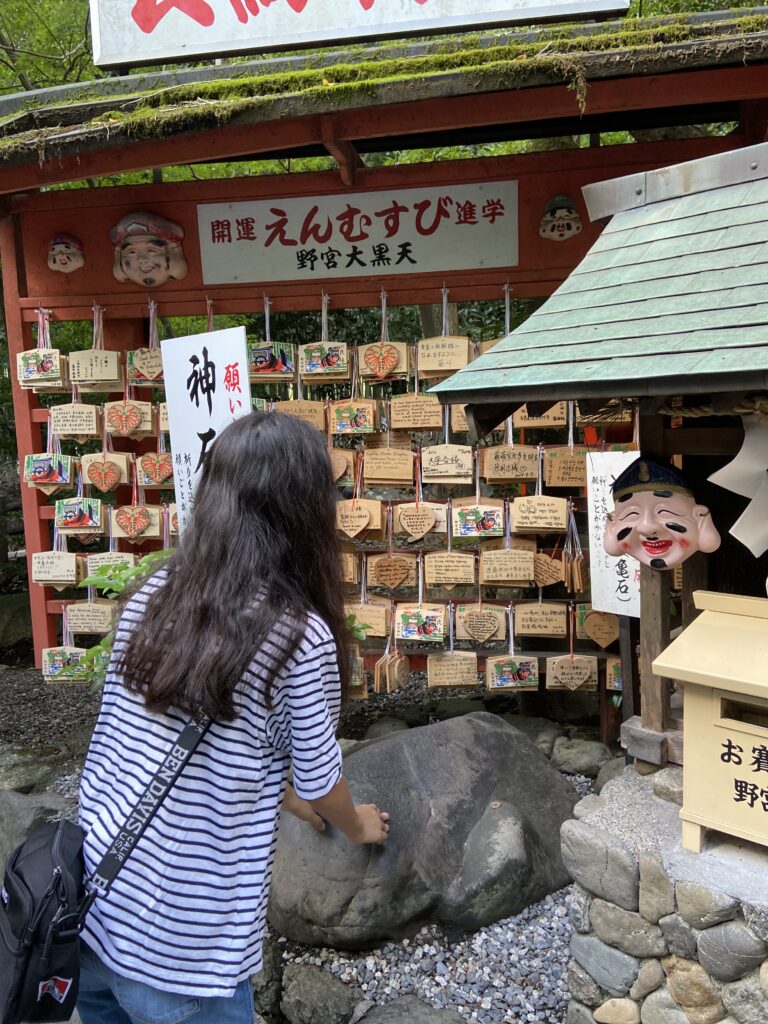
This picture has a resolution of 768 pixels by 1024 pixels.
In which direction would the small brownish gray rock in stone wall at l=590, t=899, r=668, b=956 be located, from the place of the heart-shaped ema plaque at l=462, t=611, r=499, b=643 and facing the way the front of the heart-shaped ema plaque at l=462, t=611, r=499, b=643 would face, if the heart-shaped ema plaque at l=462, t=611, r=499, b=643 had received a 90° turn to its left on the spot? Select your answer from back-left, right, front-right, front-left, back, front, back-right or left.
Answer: right

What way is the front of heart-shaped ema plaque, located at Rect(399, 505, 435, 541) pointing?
toward the camera

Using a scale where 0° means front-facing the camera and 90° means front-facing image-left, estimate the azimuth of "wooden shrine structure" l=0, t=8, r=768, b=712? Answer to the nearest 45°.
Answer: approximately 0°

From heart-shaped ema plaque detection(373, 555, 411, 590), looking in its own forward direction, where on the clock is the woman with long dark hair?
The woman with long dark hair is roughly at 12 o'clock from the heart-shaped ema plaque.

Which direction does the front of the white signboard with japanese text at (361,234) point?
toward the camera

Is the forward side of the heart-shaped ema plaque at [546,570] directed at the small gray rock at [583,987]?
yes

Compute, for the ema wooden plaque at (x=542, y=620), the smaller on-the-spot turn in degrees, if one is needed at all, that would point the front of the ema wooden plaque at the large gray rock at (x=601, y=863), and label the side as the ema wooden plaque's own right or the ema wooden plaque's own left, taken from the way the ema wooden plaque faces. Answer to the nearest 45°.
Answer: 0° — it already faces it

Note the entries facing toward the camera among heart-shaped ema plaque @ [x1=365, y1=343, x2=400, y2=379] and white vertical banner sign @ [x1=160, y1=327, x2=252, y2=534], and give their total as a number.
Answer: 2

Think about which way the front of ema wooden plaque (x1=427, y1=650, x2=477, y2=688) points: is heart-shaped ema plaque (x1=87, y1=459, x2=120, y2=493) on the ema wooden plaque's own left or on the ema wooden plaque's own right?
on the ema wooden plaque's own right

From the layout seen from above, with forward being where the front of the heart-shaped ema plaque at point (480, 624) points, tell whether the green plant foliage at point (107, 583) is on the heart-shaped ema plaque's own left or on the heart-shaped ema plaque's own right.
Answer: on the heart-shaped ema plaque's own right

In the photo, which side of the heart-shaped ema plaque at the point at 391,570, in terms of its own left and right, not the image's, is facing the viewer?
front

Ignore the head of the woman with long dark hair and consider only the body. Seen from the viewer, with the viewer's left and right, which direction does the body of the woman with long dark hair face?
facing away from the viewer and to the right of the viewer
